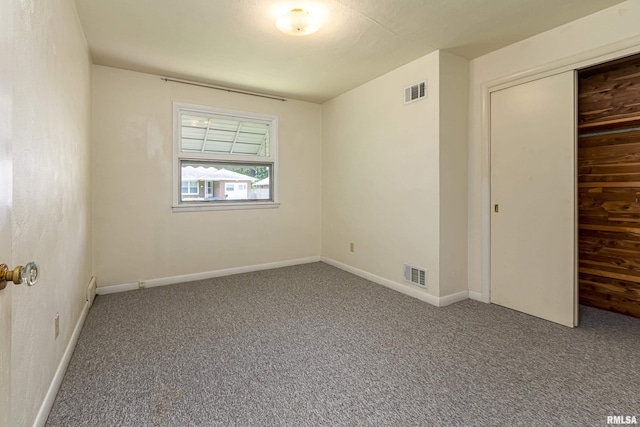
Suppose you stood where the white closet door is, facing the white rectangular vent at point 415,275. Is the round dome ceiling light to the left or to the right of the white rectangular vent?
left

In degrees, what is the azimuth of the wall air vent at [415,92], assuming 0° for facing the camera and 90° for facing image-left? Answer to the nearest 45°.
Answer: approximately 45°
